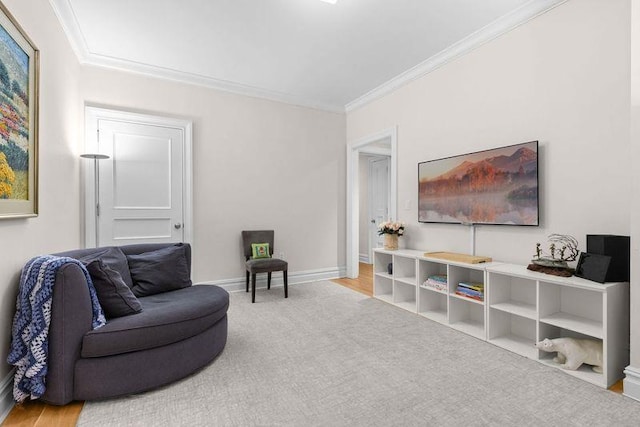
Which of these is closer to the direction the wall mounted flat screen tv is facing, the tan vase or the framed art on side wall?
the framed art on side wall

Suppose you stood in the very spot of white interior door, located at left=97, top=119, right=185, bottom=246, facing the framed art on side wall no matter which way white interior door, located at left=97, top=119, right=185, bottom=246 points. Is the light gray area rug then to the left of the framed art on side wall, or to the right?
left

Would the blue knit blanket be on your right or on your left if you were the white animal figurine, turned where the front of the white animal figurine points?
on your left

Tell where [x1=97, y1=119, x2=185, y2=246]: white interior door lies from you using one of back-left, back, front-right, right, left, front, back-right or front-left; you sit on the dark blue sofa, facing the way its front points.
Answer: back-left

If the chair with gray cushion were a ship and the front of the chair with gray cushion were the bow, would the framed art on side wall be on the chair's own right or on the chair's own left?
on the chair's own right

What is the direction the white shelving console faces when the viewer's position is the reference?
facing the viewer and to the left of the viewer

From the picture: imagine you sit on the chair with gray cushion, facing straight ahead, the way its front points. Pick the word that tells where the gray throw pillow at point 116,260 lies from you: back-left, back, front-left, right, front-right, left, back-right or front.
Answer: right

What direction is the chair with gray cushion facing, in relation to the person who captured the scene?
facing the viewer and to the right of the viewer

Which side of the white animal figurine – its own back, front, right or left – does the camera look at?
left

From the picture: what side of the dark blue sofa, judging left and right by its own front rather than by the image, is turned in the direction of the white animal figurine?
front

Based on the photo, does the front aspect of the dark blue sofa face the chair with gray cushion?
no

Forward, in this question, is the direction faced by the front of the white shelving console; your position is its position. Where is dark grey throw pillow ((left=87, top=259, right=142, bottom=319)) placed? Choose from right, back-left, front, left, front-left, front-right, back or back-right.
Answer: front

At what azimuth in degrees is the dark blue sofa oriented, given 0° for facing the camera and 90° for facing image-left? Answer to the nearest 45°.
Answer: approximately 315°

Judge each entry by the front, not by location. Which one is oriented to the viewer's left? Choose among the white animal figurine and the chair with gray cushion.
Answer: the white animal figurine

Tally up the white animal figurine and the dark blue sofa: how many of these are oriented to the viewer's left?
1

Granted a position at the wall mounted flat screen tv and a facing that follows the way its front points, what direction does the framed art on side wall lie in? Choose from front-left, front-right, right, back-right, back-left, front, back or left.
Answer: front
